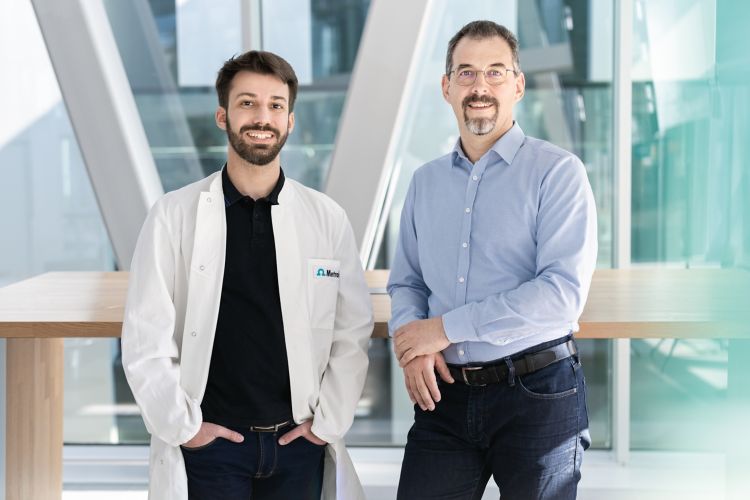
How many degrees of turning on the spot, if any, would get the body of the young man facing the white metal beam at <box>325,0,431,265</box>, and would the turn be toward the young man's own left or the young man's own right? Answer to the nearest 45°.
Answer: approximately 180°

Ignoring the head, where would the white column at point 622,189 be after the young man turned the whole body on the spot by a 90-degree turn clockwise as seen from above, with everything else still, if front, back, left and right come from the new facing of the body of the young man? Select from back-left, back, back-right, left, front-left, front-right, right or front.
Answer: back-right

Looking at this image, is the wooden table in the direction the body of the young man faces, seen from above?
no

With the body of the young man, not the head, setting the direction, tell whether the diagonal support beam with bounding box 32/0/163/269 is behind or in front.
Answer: behind

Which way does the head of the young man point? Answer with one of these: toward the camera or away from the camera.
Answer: toward the camera

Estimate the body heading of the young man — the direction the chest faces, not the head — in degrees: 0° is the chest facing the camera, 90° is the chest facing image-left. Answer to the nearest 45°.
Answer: approximately 0°
